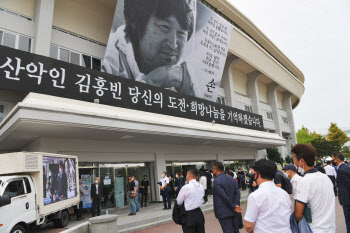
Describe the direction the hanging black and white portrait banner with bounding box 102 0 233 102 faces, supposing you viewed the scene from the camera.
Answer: facing the viewer and to the right of the viewer

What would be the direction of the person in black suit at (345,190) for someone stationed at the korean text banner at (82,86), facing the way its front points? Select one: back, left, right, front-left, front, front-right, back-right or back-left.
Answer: front

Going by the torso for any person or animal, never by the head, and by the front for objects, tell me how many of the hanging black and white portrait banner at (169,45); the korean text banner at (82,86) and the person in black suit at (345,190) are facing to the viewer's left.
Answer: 1

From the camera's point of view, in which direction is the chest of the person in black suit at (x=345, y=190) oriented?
to the viewer's left

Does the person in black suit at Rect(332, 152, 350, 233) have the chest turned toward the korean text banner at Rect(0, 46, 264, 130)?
yes

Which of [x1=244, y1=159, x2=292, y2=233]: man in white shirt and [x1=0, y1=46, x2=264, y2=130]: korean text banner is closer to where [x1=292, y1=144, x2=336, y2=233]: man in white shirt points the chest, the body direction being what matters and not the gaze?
the korean text banner

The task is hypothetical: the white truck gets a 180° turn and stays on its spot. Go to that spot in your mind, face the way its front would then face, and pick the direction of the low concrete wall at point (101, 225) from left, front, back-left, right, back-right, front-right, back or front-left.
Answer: right

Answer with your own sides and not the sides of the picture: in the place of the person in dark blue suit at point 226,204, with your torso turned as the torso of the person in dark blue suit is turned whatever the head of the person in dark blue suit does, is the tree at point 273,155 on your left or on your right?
on your right

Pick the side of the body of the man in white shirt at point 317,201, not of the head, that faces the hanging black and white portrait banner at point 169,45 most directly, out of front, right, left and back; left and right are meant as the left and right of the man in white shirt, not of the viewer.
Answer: front

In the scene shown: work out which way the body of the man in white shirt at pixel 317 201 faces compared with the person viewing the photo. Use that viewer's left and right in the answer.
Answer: facing away from the viewer and to the left of the viewer

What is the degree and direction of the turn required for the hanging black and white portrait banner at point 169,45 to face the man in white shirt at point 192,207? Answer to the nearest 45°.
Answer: approximately 45° to its right
